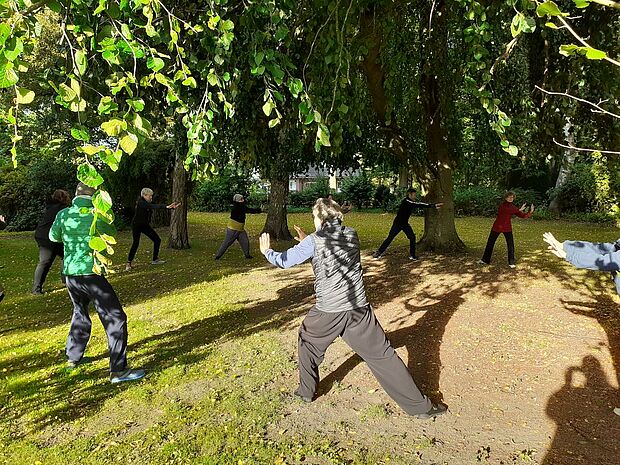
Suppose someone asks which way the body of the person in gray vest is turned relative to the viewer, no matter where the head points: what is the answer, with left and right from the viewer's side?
facing away from the viewer and to the left of the viewer

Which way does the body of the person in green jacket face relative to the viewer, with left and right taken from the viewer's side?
facing away from the viewer and to the right of the viewer

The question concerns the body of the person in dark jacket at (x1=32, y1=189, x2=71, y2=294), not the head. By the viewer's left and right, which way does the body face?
facing to the right of the viewer

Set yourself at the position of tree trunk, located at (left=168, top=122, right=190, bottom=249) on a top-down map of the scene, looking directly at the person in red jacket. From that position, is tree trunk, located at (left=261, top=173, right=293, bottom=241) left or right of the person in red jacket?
left

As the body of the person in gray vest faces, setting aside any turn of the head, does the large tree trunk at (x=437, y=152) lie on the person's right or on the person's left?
on the person's right

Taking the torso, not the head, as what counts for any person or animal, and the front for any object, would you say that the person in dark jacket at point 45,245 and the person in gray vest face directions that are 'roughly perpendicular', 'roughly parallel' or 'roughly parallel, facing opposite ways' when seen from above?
roughly perpendicular

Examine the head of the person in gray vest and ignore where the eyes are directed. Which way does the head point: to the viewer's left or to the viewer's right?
to the viewer's left

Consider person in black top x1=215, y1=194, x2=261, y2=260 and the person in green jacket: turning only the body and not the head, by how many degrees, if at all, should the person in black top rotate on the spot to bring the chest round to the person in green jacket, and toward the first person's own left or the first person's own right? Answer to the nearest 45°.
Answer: approximately 90° to the first person's own right

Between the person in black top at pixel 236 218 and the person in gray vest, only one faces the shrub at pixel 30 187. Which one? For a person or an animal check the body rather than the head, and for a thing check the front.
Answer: the person in gray vest
